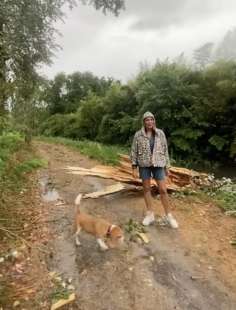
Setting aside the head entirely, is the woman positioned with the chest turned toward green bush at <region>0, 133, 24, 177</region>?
no

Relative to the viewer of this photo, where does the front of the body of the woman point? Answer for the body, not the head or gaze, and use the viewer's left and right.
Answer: facing the viewer

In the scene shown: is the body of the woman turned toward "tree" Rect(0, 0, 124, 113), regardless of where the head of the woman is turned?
no

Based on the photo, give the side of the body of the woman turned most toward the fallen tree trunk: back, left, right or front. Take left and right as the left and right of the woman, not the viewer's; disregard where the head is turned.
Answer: back
